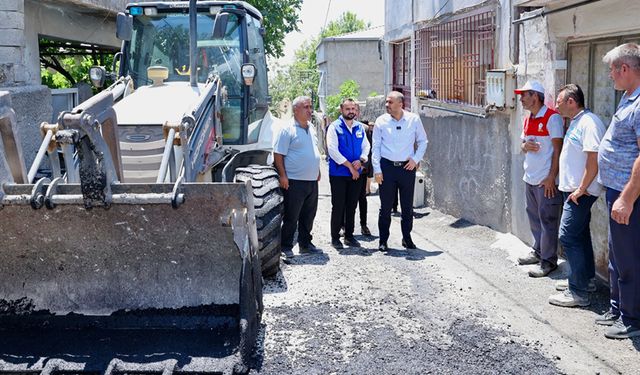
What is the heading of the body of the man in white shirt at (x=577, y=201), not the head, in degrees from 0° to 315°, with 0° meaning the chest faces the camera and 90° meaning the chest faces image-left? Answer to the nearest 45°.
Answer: approximately 90°

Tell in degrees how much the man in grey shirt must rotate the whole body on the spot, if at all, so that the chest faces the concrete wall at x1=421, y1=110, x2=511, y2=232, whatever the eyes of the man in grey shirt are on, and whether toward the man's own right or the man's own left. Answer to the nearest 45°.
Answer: approximately 90° to the man's own left

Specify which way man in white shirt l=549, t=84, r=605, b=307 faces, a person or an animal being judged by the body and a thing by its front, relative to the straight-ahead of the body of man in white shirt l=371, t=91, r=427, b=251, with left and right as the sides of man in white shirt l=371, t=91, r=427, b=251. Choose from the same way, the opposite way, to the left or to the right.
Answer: to the right

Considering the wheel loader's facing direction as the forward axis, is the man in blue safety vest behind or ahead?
behind

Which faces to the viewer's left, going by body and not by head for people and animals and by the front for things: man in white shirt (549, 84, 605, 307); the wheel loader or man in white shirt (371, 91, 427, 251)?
man in white shirt (549, 84, 605, 307)

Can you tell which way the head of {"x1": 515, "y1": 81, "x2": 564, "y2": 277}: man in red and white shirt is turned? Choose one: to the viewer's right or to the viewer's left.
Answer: to the viewer's left

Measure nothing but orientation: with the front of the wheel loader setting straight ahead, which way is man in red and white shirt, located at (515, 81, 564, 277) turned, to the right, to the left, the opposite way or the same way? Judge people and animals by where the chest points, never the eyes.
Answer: to the right

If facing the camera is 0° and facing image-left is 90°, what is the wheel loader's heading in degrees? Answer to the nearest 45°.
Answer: approximately 0°

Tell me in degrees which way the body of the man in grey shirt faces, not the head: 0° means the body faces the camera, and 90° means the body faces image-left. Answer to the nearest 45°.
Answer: approximately 315°

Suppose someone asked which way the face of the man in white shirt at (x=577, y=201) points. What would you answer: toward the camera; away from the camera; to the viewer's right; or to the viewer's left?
to the viewer's left
